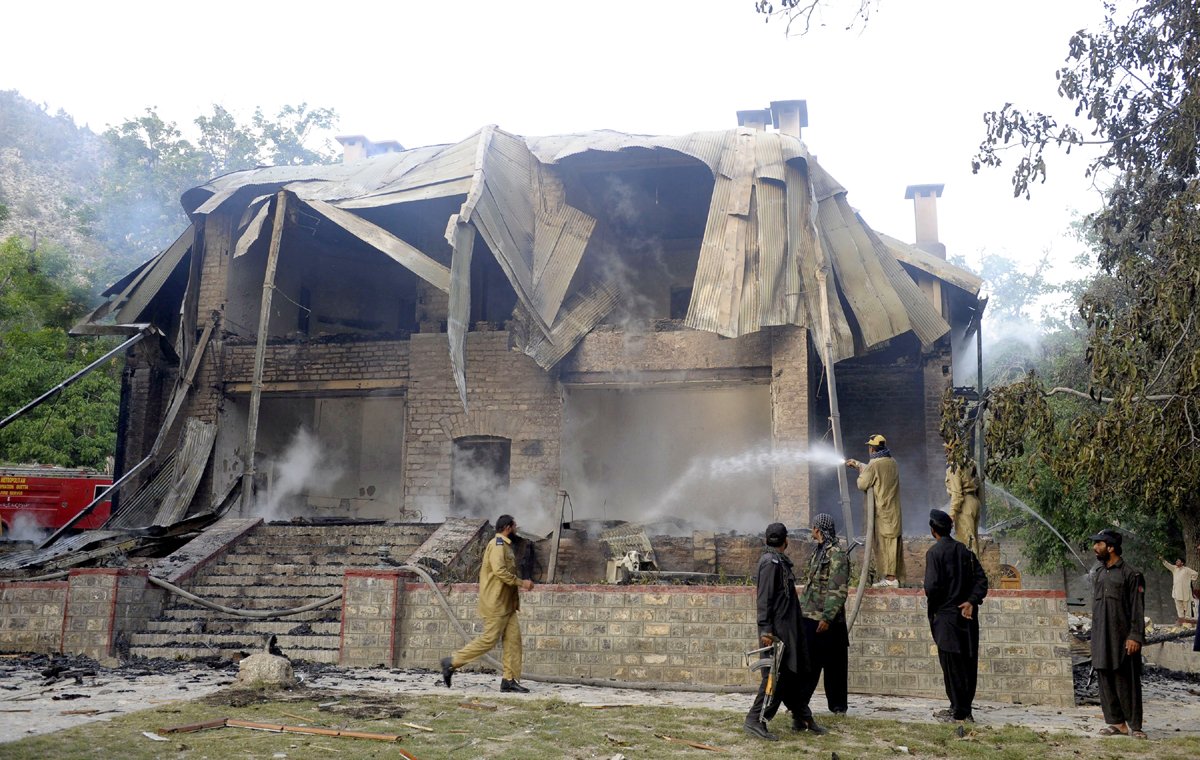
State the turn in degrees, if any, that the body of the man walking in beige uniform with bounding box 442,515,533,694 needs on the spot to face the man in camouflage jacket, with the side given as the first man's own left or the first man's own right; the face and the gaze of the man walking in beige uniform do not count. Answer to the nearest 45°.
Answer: approximately 45° to the first man's own right

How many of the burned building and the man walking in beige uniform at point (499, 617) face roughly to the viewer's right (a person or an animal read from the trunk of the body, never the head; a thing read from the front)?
1

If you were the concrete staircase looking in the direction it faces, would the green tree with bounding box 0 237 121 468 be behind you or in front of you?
behind

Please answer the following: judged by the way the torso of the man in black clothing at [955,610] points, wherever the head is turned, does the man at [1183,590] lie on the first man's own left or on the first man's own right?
on the first man's own right

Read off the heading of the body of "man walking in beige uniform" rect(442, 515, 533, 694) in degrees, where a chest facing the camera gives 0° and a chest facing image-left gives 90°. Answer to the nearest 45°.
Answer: approximately 270°

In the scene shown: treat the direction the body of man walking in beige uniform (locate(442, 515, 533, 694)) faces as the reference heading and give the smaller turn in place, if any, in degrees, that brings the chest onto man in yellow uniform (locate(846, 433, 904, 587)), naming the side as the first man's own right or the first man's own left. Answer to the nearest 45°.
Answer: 0° — they already face them

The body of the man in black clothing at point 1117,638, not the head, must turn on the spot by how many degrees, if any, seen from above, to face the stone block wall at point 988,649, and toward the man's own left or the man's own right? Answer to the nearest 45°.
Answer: approximately 90° to the man's own right

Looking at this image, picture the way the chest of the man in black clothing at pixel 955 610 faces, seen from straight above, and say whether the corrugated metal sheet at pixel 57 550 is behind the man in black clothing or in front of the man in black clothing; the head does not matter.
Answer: in front

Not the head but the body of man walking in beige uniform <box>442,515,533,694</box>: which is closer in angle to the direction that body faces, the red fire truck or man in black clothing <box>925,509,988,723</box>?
the man in black clothing

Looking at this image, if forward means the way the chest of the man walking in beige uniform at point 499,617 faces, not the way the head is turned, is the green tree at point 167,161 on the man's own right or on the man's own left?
on the man's own left

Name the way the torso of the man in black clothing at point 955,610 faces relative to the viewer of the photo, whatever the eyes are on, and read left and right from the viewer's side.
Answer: facing away from the viewer and to the left of the viewer

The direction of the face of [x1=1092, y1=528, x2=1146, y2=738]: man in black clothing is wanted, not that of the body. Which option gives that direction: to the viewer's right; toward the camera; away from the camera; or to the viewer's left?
to the viewer's left

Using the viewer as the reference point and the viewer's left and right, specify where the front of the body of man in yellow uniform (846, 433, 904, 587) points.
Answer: facing away from the viewer and to the left of the viewer
